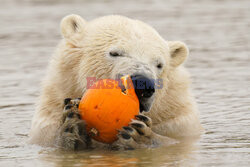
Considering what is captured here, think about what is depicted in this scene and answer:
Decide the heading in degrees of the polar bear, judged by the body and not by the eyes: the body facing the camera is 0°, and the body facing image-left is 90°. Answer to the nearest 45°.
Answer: approximately 0°
